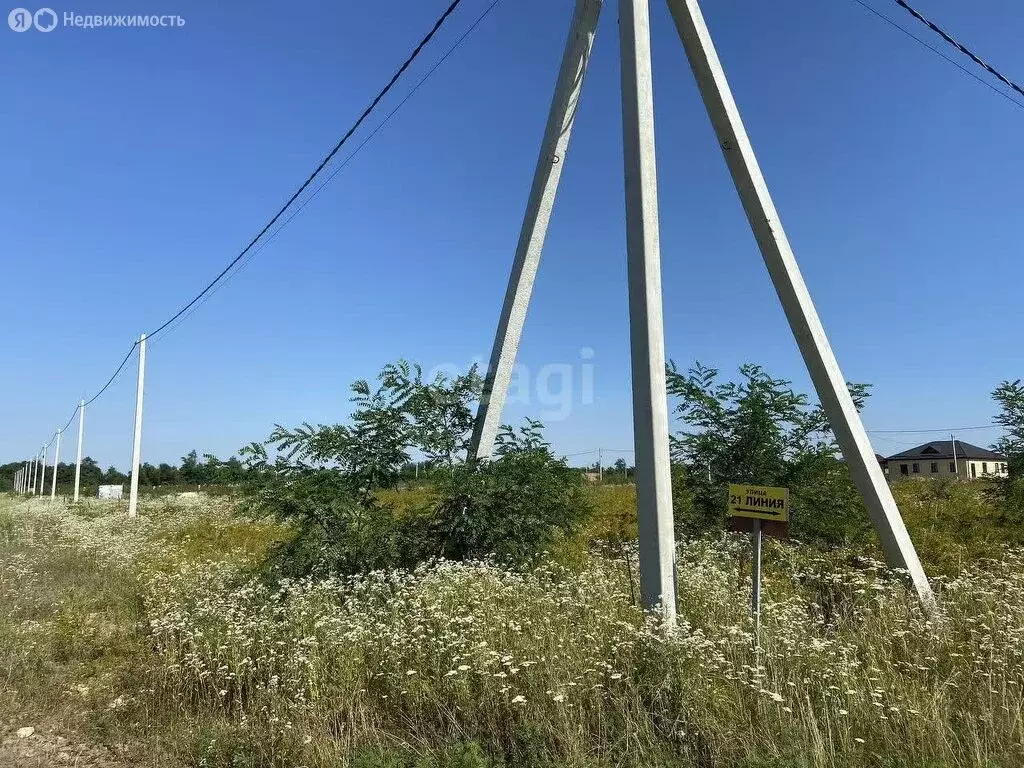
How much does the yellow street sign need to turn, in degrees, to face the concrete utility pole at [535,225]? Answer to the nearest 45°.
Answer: approximately 135° to its right

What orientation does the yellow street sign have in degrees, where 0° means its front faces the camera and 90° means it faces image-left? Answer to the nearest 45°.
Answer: approximately 0°

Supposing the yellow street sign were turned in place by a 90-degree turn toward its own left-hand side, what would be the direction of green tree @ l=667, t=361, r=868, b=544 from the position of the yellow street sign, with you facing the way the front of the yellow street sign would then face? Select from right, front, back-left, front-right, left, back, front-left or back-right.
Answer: left
